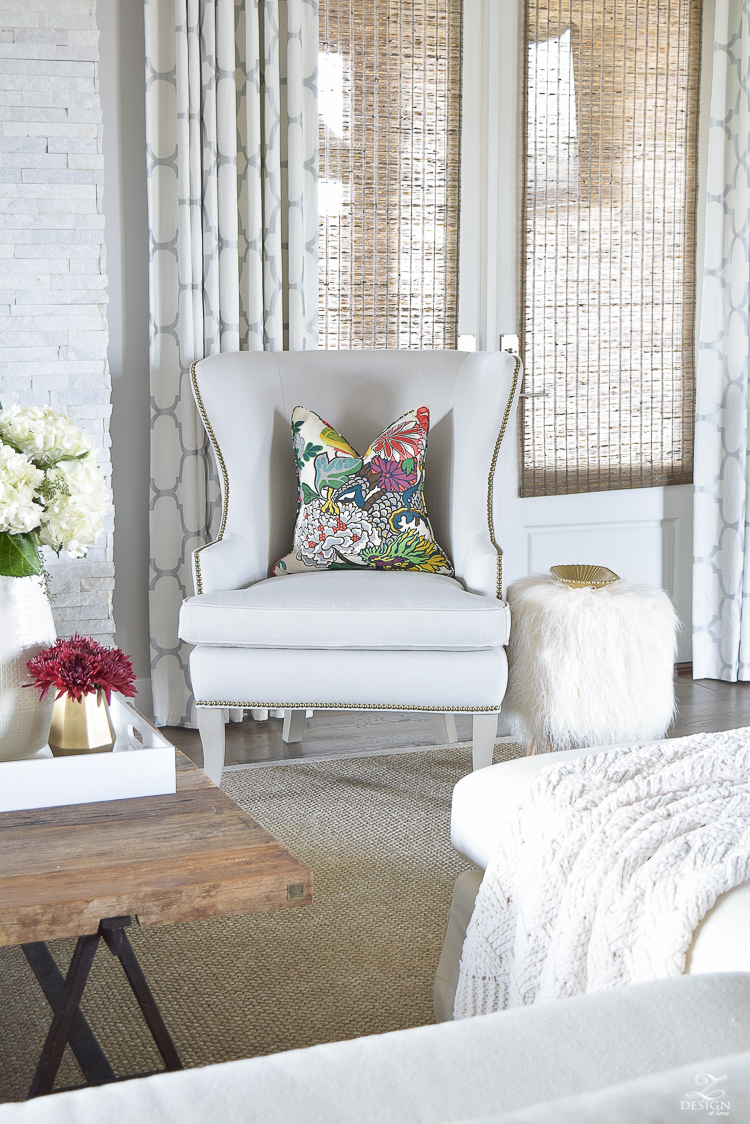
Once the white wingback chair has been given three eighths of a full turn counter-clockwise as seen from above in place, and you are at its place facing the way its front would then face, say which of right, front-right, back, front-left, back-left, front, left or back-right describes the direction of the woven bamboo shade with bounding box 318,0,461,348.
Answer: front-left

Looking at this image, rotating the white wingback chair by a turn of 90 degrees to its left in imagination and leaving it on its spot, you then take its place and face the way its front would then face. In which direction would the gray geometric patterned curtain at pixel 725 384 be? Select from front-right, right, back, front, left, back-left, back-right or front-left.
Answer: front-left

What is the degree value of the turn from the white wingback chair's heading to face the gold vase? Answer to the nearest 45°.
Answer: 0° — it already faces it

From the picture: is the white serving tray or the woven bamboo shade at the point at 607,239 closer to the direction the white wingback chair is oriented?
the white serving tray

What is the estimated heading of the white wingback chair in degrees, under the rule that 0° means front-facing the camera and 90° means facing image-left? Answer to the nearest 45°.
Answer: approximately 0°
